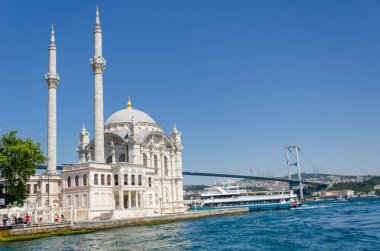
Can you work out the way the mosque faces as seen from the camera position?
facing the viewer and to the left of the viewer
